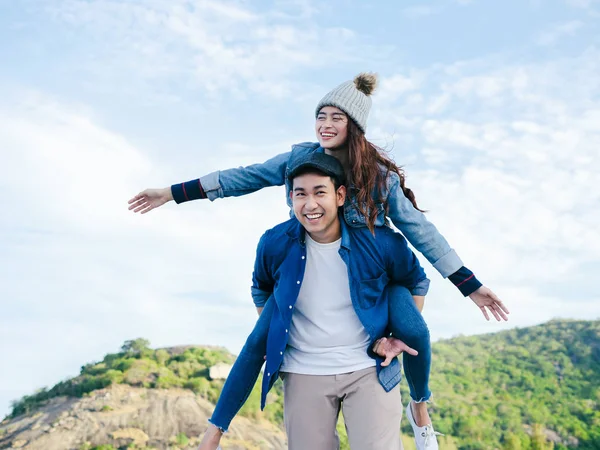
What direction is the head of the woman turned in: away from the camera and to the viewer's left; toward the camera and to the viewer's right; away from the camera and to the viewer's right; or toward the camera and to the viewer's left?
toward the camera and to the viewer's left

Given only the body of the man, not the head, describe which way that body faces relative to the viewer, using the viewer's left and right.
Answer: facing the viewer

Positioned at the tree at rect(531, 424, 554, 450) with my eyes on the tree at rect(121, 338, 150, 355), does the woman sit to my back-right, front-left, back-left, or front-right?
front-left

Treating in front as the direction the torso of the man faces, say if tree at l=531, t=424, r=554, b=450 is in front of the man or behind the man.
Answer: behind

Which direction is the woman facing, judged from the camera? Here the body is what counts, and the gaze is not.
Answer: toward the camera

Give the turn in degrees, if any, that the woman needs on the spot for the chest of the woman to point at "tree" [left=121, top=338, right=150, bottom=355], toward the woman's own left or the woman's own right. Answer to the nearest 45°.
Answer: approximately 135° to the woman's own right
